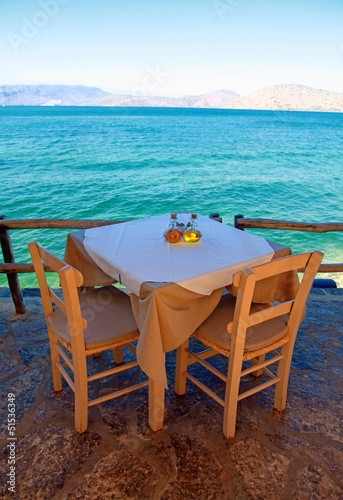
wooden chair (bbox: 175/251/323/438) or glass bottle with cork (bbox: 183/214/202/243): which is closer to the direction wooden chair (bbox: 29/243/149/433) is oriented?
the glass bottle with cork

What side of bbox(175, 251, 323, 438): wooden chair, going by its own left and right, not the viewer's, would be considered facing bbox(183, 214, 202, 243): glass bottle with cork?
front

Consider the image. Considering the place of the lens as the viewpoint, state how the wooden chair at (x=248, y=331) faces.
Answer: facing away from the viewer and to the left of the viewer

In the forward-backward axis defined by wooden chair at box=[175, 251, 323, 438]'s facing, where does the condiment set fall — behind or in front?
in front

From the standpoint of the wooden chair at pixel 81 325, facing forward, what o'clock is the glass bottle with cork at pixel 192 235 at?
The glass bottle with cork is roughly at 1 o'clock from the wooden chair.

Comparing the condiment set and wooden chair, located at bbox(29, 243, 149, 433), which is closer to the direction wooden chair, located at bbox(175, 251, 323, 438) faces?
the condiment set

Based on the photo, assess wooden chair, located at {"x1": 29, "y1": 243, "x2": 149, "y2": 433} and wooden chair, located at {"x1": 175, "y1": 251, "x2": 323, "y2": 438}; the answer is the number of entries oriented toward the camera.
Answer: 0

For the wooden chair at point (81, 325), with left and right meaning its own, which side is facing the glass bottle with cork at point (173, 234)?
front

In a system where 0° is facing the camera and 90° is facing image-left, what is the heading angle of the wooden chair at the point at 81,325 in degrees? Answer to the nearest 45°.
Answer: approximately 225°

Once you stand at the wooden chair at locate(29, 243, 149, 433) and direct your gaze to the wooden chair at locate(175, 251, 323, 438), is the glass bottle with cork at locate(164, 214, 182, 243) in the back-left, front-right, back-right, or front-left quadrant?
front-left

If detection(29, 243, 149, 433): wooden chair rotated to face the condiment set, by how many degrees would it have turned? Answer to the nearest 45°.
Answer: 0° — it already faces it

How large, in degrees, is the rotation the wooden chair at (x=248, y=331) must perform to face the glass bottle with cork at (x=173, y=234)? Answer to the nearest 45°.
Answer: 0° — it already faces it
